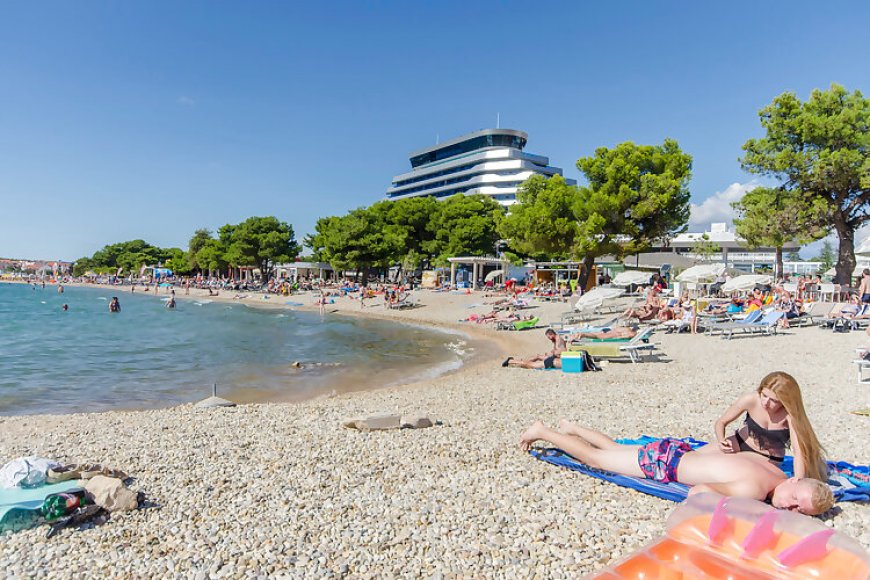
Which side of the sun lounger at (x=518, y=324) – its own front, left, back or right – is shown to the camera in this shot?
left

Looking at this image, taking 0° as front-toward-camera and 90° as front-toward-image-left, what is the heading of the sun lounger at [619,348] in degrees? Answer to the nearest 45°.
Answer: approximately 90°

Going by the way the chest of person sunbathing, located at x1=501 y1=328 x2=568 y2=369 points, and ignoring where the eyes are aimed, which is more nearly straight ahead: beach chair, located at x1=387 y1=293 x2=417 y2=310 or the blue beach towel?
the beach chair

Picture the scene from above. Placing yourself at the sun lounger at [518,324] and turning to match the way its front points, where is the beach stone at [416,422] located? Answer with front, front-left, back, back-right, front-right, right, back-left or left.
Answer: left

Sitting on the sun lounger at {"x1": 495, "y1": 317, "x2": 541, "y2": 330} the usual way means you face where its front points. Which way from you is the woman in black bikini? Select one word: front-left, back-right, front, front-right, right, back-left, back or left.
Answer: left

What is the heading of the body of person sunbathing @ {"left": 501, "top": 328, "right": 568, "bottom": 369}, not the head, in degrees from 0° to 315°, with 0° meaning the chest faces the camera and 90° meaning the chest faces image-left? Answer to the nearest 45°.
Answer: approximately 90°

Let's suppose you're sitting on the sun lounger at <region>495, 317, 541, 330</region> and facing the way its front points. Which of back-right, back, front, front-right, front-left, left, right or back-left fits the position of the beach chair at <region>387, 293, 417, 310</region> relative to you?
front-right

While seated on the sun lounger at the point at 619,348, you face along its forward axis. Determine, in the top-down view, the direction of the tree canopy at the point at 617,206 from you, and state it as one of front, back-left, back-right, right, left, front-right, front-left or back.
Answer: right

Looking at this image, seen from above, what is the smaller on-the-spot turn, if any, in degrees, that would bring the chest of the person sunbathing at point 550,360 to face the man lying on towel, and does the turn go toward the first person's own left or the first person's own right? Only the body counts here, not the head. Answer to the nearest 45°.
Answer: approximately 90° to the first person's own left

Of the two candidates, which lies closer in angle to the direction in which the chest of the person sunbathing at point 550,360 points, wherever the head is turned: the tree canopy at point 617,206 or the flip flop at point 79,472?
the flip flop

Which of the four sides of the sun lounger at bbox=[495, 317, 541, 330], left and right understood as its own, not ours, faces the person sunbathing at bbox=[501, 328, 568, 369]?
left

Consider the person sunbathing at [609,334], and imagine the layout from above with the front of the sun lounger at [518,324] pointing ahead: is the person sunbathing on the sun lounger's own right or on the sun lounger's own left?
on the sun lounger's own left

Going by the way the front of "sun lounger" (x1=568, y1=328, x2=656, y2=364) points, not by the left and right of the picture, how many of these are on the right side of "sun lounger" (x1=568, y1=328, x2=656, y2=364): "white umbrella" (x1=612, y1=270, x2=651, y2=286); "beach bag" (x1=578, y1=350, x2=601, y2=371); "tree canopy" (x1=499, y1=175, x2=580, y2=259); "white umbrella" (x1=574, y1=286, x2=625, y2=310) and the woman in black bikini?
3
